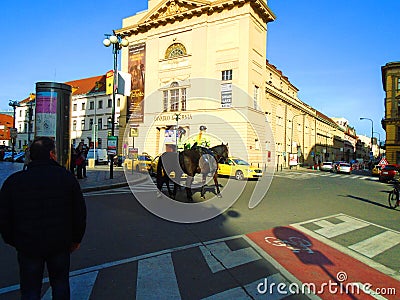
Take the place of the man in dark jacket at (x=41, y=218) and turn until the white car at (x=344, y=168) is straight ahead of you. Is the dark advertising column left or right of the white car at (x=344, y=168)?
left

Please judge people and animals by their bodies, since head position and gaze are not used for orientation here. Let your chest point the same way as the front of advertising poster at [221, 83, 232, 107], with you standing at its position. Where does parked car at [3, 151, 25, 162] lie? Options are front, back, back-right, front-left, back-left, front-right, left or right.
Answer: right

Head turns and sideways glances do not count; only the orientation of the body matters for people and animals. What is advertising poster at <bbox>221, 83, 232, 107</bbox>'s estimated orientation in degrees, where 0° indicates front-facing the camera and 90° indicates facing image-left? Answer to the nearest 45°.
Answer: approximately 0°

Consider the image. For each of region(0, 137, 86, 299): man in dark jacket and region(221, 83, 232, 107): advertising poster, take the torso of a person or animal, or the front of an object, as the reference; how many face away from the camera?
1

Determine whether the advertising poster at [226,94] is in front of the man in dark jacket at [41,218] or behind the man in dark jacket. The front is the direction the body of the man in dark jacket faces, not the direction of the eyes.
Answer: in front

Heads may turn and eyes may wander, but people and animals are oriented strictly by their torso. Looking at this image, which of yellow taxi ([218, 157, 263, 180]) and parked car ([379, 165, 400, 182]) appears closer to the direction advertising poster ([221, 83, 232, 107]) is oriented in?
the yellow taxi

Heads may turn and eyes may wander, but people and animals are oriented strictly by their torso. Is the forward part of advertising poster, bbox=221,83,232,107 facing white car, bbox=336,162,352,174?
no

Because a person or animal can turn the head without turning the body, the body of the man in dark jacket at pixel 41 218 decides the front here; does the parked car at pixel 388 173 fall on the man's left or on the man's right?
on the man's right

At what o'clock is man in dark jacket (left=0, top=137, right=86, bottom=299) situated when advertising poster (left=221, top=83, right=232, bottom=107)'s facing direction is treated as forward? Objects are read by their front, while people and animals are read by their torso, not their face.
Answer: The man in dark jacket is roughly at 12 o'clock from the advertising poster.

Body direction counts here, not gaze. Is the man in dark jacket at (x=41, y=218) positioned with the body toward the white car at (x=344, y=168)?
no

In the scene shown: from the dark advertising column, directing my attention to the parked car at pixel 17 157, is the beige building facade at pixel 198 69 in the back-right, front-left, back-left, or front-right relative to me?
front-right

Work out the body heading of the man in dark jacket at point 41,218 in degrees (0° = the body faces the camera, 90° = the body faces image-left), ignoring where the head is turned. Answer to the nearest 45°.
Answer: approximately 180°

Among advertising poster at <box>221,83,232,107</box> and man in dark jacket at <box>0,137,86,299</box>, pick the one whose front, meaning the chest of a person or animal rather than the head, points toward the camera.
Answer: the advertising poster

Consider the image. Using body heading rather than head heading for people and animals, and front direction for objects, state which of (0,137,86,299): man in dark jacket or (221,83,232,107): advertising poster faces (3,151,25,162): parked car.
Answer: the man in dark jacket

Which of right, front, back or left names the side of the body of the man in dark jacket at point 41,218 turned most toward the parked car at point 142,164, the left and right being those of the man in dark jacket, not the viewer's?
front

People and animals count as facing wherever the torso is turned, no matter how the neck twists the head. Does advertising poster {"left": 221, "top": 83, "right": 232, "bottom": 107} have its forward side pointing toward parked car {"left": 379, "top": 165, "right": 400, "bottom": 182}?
no

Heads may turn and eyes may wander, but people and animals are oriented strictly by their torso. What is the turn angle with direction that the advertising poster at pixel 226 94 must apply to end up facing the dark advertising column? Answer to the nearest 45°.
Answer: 0° — it already faces it
